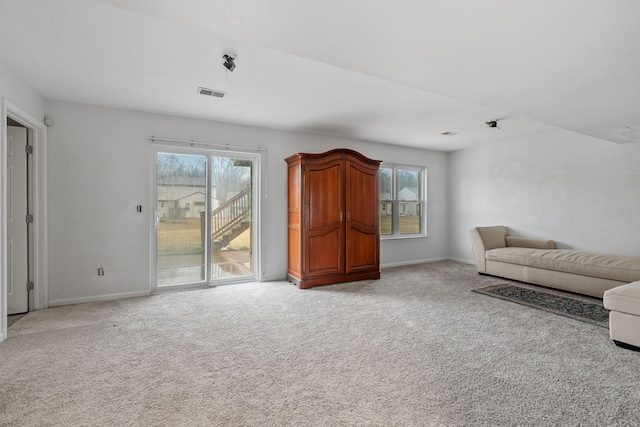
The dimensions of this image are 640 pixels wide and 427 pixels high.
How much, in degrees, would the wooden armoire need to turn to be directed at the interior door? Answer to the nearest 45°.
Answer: approximately 135° to its right

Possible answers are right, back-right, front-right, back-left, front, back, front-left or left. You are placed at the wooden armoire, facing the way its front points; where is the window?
left

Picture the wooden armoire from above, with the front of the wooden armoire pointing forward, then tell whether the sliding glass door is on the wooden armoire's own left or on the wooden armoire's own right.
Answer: on the wooden armoire's own right

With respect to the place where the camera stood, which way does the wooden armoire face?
facing the viewer and to the right of the viewer

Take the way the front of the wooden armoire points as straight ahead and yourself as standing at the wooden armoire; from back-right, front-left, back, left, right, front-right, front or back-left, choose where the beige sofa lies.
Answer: front-left

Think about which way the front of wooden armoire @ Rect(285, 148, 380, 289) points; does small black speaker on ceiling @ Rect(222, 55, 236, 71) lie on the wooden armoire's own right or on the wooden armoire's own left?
on the wooden armoire's own right

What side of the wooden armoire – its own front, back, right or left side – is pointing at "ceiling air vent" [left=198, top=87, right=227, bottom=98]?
right

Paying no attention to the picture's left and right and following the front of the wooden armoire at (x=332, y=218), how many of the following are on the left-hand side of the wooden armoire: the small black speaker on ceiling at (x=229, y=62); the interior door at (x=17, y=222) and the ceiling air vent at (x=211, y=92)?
0

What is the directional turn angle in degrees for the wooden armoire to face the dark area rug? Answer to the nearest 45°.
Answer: approximately 45° to its left

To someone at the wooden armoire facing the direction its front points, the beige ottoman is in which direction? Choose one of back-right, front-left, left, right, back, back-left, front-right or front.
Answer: front

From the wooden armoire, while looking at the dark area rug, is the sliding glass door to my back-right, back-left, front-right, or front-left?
back-right

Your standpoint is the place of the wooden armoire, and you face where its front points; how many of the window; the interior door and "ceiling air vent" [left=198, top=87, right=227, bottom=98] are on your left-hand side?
1

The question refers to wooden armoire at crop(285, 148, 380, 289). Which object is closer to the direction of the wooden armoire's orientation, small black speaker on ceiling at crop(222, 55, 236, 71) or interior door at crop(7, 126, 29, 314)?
the small black speaker on ceiling
